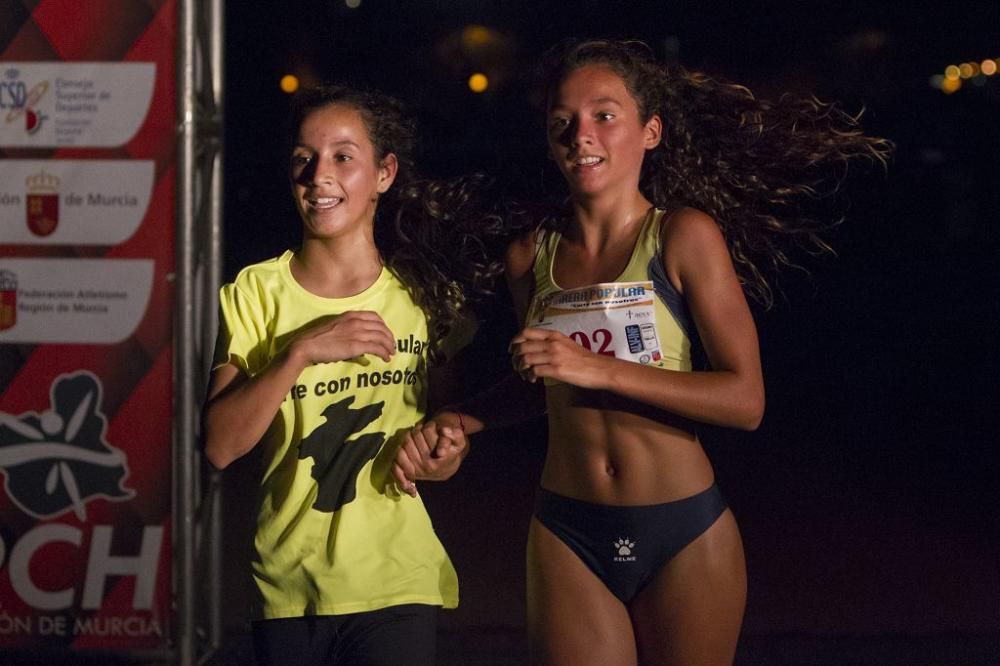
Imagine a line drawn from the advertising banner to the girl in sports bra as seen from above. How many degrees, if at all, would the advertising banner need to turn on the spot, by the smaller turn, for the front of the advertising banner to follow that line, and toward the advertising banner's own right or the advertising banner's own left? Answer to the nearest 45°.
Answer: approximately 45° to the advertising banner's own left

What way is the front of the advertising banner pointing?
toward the camera

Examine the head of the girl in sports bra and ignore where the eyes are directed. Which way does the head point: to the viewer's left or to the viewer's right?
to the viewer's left

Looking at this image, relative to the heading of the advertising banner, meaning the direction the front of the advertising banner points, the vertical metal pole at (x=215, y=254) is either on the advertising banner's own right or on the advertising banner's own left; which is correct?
on the advertising banner's own left
